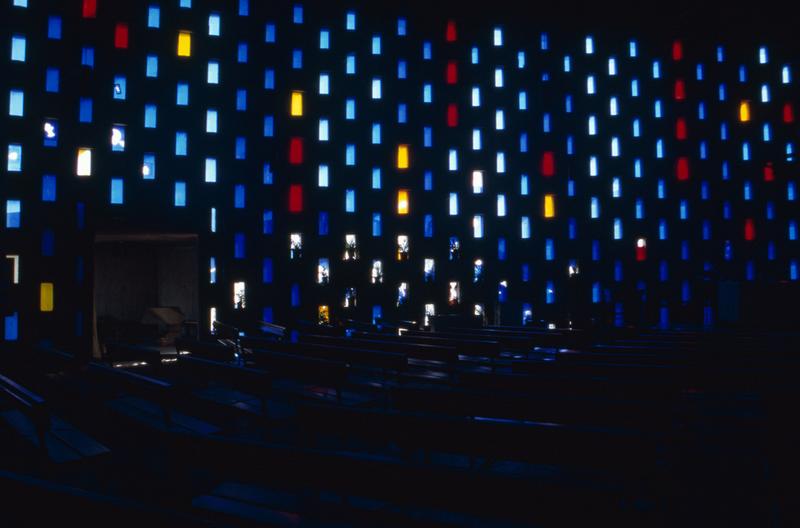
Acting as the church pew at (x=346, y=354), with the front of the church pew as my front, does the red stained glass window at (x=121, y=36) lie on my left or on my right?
on my left

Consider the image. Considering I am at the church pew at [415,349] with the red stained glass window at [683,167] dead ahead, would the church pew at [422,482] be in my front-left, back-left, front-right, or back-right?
back-right

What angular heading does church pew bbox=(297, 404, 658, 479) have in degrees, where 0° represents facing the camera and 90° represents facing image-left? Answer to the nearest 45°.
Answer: approximately 180°
